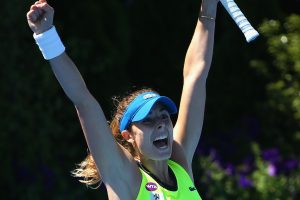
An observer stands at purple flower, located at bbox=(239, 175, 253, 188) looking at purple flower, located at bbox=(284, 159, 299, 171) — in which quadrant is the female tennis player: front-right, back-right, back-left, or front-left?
back-right

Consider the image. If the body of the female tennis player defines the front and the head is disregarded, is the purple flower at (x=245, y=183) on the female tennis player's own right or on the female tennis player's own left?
on the female tennis player's own left

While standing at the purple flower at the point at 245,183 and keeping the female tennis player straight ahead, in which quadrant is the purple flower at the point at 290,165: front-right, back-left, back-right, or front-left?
back-left

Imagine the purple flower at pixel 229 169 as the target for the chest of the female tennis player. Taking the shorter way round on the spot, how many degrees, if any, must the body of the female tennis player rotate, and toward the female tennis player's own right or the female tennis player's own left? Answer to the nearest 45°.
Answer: approximately 135° to the female tennis player's own left

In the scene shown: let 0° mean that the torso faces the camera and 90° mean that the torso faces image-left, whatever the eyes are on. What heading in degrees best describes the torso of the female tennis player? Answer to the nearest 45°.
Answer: approximately 315°
